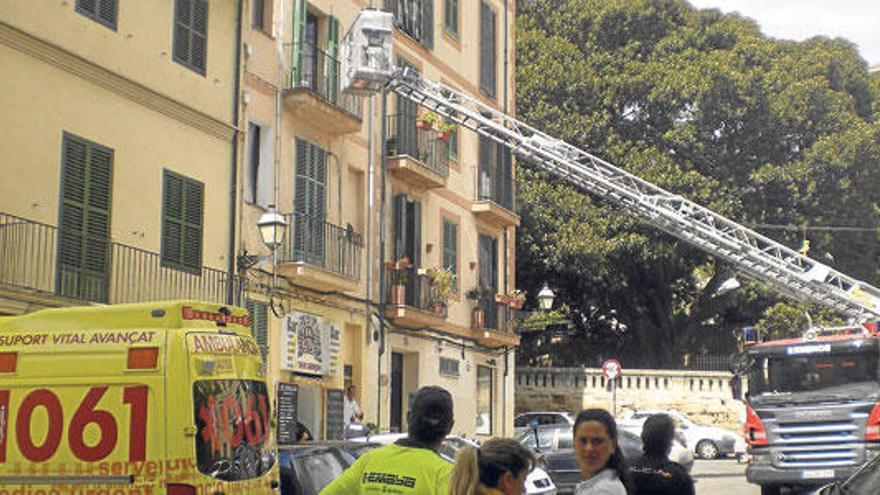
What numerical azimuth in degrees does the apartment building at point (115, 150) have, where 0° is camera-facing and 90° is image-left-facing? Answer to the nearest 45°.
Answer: approximately 315°

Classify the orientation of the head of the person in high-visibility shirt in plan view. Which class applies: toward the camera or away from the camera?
away from the camera

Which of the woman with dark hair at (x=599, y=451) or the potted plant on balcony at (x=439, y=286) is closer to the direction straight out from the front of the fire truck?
the woman with dark hair

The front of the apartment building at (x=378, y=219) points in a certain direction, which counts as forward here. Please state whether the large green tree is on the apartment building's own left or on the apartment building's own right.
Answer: on the apartment building's own left

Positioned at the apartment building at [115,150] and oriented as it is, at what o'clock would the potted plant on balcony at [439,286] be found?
The potted plant on balcony is roughly at 9 o'clock from the apartment building.

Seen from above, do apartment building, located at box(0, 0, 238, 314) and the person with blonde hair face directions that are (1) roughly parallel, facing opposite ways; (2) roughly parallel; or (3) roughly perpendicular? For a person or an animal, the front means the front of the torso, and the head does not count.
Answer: roughly perpendicular

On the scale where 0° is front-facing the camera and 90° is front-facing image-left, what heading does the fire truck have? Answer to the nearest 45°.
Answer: approximately 0°

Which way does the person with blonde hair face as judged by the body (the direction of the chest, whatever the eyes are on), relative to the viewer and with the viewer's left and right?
facing away from the viewer and to the right of the viewer

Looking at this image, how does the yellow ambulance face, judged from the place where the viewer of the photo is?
facing away from the viewer and to the left of the viewer

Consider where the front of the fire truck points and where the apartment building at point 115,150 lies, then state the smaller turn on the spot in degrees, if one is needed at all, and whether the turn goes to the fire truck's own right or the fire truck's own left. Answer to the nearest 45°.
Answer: approximately 90° to the fire truck's own right
